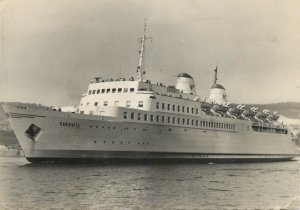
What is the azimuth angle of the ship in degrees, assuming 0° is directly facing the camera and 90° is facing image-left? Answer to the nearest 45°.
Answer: approximately 45°
